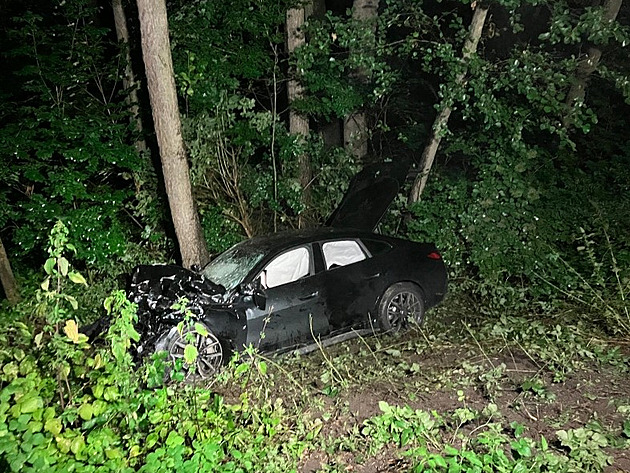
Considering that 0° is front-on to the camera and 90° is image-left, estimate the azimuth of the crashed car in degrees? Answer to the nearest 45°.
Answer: approximately 45°

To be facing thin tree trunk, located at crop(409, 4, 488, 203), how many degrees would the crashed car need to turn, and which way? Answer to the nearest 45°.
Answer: approximately 180°

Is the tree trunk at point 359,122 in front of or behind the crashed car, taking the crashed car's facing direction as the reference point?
behind

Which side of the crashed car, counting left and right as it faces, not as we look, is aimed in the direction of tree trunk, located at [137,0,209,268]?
right

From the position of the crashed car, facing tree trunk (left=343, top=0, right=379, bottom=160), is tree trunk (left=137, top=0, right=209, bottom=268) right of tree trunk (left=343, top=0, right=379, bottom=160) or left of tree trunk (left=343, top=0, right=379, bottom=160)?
left

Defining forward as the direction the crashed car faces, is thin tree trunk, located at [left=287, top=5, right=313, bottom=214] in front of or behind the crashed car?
behind
